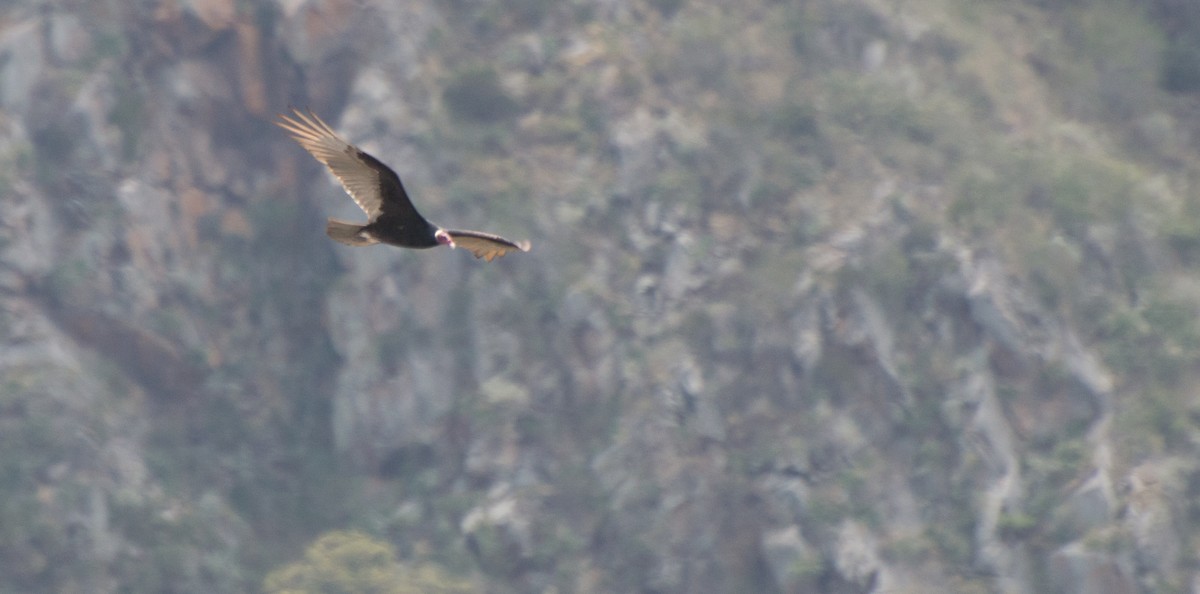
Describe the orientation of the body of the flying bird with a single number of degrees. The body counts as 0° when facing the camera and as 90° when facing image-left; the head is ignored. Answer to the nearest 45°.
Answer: approximately 315°
